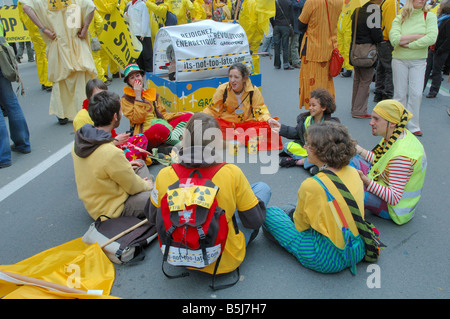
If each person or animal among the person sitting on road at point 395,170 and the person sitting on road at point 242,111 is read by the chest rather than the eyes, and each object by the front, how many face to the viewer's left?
1

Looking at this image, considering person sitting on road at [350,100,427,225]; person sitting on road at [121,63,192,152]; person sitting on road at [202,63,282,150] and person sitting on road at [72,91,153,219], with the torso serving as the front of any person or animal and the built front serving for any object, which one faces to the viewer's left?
person sitting on road at [350,100,427,225]

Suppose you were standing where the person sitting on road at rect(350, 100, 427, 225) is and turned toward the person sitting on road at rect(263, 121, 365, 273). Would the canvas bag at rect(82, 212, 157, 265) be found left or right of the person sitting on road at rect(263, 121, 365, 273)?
right

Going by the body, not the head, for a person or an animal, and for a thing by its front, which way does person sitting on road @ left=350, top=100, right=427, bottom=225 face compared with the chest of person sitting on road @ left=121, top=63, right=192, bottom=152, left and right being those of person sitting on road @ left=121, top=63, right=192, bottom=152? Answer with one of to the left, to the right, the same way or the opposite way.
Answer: the opposite way

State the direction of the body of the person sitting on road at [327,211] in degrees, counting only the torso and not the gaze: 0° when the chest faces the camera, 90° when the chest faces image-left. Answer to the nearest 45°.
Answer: approximately 135°

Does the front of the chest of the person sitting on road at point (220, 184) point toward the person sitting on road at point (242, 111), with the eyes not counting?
yes

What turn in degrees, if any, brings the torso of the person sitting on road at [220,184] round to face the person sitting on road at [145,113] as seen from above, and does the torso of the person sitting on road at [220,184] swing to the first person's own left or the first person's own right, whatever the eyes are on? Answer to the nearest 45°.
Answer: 0° — they already face them

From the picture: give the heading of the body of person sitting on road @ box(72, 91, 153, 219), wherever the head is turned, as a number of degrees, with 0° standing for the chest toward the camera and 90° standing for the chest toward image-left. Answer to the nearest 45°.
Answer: approximately 225°

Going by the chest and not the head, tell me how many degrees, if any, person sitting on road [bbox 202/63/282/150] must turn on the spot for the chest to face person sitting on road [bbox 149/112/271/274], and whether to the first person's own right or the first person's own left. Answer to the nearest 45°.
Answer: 0° — they already face them

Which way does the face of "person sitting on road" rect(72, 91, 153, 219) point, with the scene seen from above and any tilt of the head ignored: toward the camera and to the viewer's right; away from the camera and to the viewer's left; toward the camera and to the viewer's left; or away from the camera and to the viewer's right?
away from the camera and to the viewer's right
